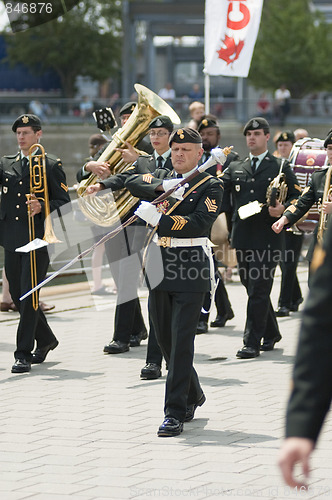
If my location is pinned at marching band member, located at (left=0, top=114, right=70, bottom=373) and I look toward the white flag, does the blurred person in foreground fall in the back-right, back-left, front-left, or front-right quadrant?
back-right

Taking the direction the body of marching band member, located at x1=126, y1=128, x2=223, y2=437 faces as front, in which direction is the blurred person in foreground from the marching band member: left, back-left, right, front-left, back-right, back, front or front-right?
front-left

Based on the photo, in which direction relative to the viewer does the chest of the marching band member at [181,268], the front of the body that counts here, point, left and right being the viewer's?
facing the viewer and to the left of the viewer

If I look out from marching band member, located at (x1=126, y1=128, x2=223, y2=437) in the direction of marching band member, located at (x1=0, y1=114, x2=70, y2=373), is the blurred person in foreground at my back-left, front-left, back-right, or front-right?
back-left

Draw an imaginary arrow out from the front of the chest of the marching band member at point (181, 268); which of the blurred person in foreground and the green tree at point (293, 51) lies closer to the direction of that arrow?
the blurred person in foreground

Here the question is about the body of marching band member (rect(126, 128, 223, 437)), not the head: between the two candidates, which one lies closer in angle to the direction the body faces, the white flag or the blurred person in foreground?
the blurred person in foreground

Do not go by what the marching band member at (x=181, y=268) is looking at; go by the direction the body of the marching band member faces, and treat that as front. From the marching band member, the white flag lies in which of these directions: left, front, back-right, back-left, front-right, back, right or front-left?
back-right

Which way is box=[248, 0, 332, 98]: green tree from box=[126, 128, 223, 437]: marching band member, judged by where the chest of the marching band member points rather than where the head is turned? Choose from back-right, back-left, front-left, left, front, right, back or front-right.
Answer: back-right

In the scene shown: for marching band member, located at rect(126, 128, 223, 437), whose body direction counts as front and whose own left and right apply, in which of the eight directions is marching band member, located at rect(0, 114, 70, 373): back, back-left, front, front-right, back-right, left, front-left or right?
right
